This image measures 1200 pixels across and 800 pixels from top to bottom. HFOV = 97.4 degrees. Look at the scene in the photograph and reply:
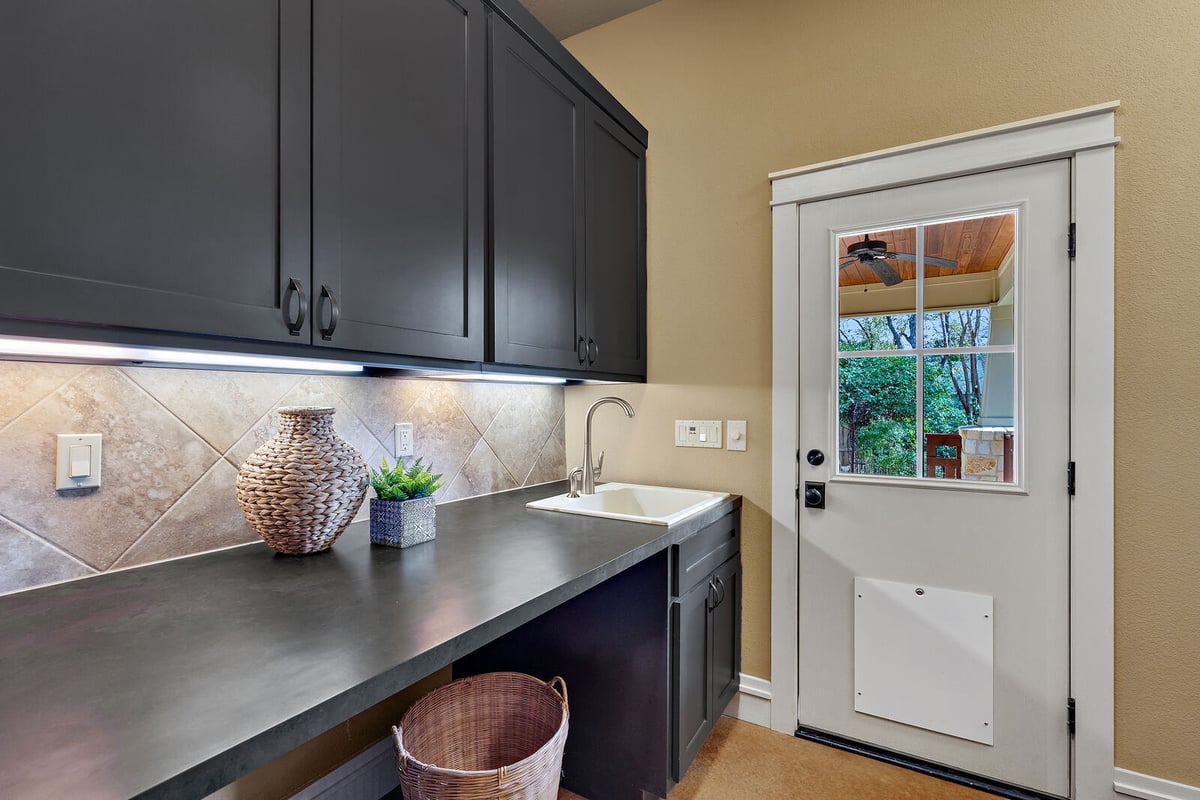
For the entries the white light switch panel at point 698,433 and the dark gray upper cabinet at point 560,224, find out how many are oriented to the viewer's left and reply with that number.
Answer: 0

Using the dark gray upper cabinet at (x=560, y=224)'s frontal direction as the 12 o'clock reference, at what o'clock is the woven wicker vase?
The woven wicker vase is roughly at 3 o'clock from the dark gray upper cabinet.

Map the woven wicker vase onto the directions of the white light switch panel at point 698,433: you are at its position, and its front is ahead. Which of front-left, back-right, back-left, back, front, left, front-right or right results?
front-right

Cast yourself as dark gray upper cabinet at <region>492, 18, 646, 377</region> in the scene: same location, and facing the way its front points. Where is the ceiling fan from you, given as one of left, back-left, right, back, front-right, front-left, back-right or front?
front-left

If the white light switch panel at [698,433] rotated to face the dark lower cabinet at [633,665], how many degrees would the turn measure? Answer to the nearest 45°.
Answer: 0° — it already faces it

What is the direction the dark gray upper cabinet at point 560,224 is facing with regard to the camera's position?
facing the viewer and to the right of the viewer

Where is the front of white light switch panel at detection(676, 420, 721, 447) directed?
toward the camera

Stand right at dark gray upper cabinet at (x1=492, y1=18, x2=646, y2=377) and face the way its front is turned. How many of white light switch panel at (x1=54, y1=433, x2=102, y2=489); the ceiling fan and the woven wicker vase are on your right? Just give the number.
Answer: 2
